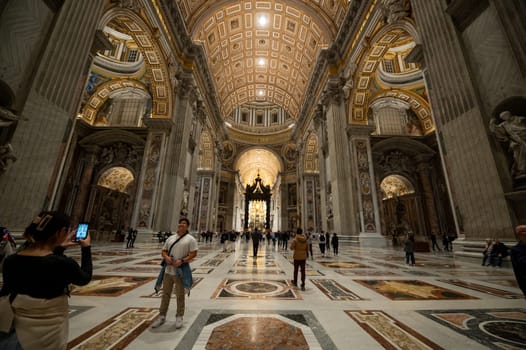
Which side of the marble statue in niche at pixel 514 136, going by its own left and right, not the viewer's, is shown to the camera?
left

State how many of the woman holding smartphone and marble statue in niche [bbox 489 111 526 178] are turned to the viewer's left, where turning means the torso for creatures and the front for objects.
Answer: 1

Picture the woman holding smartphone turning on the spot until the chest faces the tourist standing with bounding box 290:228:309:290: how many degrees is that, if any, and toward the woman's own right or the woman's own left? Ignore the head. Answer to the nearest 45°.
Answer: approximately 45° to the woman's own right

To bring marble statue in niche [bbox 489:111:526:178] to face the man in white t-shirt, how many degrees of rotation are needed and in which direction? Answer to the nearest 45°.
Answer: approximately 45° to its left

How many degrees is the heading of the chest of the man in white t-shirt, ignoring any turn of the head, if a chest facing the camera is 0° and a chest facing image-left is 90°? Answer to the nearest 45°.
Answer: approximately 45°

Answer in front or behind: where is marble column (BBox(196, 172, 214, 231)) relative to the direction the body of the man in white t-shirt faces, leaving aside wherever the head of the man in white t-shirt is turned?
behind

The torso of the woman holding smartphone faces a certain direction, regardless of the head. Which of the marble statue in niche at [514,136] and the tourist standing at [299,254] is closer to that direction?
the tourist standing

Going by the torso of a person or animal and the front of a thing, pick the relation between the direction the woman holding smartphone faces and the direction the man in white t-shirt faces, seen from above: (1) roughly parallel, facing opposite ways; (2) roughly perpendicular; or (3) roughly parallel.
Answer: roughly parallel, facing opposite ways

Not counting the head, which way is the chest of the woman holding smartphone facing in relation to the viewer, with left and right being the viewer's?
facing away from the viewer and to the right of the viewer

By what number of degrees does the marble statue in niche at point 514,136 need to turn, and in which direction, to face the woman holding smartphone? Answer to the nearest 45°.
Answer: approximately 90° to its left

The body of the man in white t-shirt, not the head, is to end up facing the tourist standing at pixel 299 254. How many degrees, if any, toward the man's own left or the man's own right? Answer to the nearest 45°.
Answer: approximately 180°

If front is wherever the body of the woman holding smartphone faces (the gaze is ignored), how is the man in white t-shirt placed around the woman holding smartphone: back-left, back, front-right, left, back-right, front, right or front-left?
front

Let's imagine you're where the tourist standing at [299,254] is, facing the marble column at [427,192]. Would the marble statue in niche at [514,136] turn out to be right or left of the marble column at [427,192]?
right
